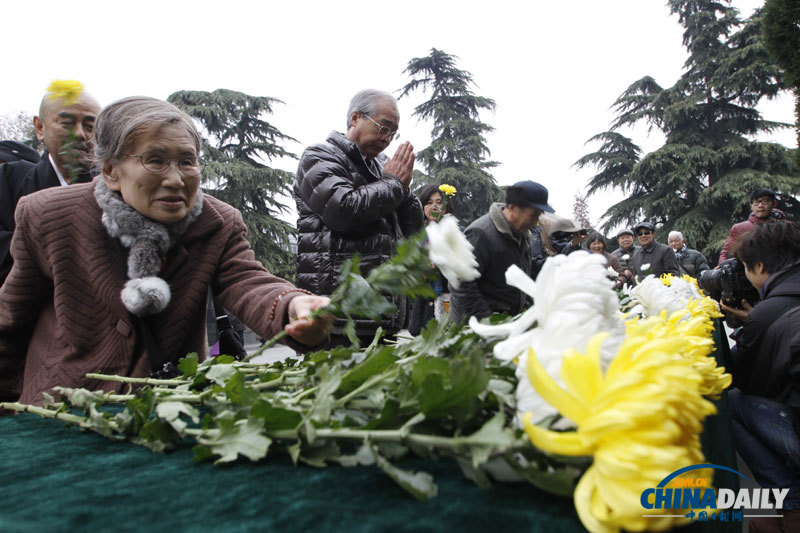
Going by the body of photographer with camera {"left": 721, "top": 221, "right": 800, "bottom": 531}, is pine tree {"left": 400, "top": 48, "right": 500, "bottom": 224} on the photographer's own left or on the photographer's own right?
on the photographer's own right

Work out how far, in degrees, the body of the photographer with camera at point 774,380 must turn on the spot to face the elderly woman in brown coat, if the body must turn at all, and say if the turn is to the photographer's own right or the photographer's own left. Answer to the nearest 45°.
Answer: approximately 45° to the photographer's own left

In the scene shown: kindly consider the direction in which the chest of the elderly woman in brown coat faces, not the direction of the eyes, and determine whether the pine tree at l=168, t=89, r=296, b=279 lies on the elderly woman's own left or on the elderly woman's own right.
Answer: on the elderly woman's own left

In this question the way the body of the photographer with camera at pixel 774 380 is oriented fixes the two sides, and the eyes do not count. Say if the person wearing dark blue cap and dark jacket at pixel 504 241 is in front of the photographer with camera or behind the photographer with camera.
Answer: in front

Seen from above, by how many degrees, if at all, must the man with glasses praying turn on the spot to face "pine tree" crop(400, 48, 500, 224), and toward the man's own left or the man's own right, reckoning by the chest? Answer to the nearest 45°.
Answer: approximately 135° to the man's own left

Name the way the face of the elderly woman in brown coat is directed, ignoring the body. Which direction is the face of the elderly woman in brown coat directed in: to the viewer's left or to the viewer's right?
to the viewer's right

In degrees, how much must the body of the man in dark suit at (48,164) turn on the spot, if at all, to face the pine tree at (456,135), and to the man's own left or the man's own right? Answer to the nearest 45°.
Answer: approximately 90° to the man's own left

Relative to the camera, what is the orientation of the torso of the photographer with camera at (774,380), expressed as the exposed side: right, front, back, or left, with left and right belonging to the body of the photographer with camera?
left

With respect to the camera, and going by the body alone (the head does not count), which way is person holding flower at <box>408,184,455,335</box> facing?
toward the camera

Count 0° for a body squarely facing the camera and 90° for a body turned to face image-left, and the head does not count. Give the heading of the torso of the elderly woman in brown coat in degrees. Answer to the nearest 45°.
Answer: approximately 315°

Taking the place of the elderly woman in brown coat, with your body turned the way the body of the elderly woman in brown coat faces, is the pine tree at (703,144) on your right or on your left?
on your left
